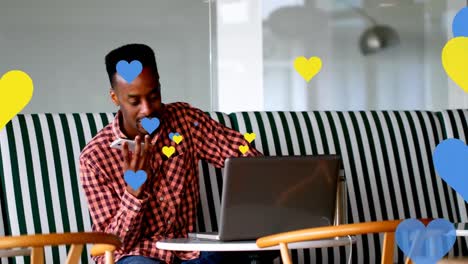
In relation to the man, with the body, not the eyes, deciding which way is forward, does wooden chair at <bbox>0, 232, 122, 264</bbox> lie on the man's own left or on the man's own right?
on the man's own right

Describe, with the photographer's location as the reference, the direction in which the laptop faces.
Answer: facing away from the viewer and to the left of the viewer

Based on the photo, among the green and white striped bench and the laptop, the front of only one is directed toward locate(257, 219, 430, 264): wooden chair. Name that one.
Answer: the green and white striped bench

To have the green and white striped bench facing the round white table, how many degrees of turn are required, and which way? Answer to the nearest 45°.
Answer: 0° — it already faces it

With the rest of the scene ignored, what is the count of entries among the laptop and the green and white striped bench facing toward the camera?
1

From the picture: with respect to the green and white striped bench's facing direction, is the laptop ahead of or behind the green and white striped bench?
ahead

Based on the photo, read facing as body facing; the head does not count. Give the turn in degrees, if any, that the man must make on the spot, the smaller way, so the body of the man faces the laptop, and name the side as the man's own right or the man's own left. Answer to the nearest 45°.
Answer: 0° — they already face it

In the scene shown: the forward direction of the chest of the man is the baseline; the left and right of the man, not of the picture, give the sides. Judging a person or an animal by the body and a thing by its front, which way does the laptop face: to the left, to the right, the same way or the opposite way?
the opposite way

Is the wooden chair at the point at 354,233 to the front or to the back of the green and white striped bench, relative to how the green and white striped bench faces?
to the front
